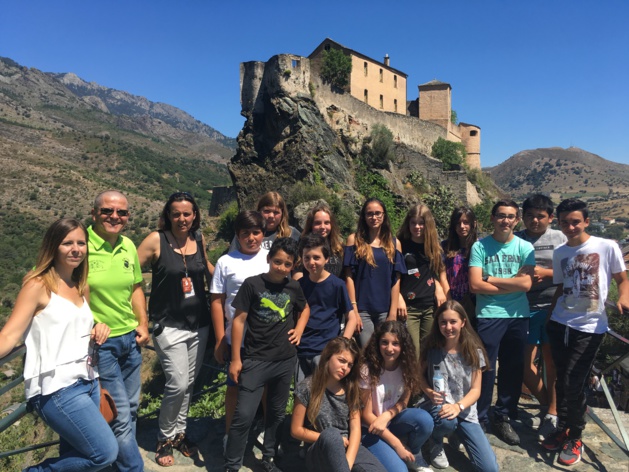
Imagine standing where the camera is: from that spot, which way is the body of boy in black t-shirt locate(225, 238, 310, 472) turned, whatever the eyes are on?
toward the camera

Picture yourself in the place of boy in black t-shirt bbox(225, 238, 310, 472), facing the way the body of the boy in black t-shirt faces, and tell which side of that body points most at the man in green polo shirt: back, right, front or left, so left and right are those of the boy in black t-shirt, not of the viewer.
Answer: right

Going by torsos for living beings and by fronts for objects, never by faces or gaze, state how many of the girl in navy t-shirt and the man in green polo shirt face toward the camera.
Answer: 2

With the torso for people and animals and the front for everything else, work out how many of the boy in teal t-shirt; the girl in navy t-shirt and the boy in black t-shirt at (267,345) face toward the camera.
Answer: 3

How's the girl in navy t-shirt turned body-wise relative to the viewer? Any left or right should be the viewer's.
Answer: facing the viewer

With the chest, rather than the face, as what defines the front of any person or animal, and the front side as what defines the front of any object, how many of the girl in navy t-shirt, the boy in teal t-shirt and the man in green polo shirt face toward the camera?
3

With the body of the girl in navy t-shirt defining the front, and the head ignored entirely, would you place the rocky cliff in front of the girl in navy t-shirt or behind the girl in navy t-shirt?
behind

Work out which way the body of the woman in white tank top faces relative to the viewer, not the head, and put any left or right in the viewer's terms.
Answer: facing the viewer and to the right of the viewer

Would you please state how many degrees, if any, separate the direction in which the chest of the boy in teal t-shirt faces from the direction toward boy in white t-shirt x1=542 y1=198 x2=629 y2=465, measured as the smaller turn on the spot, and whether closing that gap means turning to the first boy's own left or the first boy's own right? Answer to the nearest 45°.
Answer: approximately 90° to the first boy's own left

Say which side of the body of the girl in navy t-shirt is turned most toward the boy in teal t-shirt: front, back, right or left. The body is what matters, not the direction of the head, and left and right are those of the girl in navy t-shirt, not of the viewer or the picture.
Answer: left

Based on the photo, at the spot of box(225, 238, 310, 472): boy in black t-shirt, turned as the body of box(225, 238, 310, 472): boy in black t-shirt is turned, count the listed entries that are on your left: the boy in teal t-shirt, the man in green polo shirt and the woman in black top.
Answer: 1
